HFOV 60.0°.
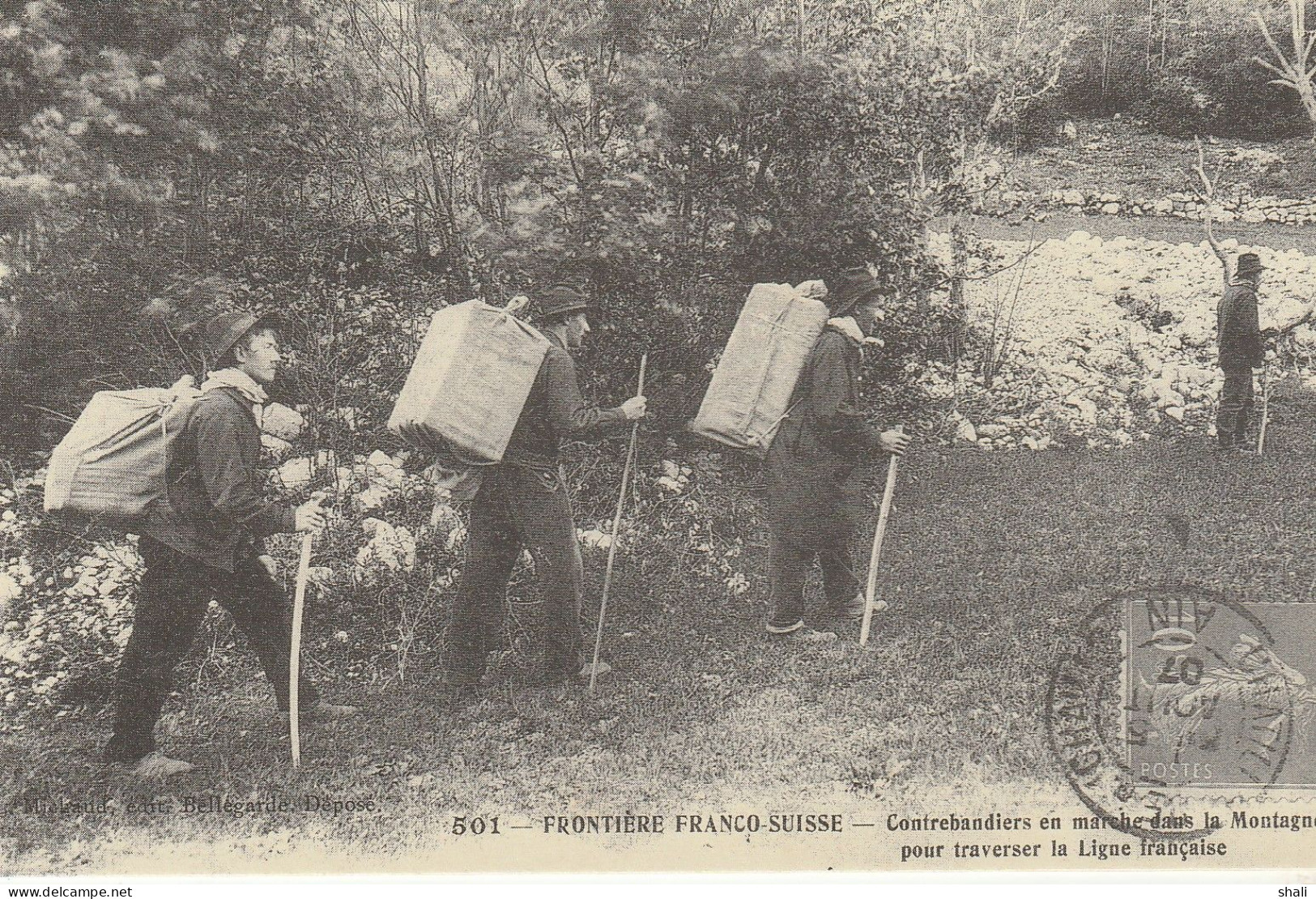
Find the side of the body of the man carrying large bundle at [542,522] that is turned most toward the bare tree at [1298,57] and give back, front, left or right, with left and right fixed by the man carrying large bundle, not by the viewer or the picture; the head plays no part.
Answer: front

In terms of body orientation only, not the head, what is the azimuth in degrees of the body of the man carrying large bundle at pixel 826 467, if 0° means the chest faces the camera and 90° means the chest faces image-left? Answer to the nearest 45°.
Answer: approximately 270°

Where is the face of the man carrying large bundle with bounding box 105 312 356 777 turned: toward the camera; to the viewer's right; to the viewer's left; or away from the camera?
to the viewer's right

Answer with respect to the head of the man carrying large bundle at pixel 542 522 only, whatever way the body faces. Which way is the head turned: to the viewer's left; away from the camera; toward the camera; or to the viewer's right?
to the viewer's right

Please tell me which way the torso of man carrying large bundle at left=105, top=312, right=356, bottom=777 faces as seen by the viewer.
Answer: to the viewer's right

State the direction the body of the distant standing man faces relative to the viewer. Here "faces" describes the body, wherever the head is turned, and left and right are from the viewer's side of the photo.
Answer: facing to the right of the viewer

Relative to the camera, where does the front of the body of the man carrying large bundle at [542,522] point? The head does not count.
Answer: to the viewer's right

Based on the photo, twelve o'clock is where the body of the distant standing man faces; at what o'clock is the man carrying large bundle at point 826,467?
The man carrying large bundle is roughly at 5 o'clock from the distant standing man.
